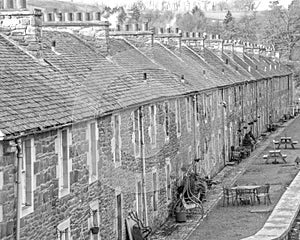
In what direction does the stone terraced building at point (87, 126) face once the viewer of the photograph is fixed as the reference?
facing the viewer and to the right of the viewer

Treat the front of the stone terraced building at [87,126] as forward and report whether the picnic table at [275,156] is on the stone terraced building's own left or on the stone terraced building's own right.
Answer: on the stone terraced building's own left
